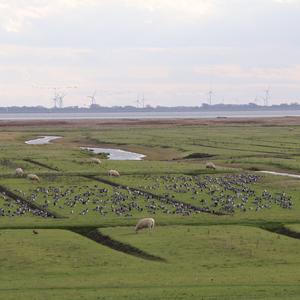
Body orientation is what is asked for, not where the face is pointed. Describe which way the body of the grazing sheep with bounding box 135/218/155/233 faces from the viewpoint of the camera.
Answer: to the viewer's left
